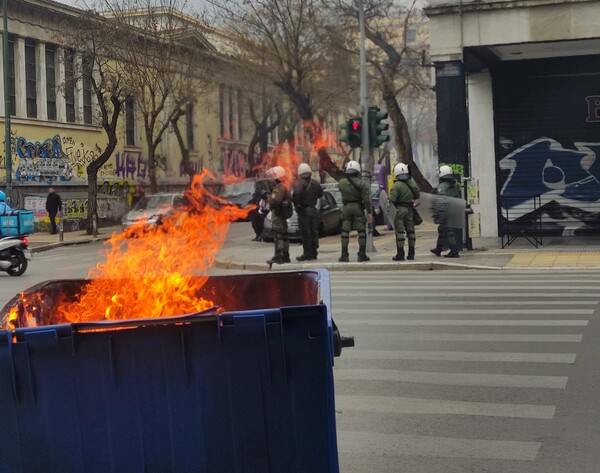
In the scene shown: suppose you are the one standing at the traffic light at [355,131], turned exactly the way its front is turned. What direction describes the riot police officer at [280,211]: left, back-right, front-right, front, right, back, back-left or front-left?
front-right

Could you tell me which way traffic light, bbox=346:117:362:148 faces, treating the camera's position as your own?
facing the viewer

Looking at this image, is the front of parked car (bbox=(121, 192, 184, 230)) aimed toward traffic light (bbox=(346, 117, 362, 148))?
no

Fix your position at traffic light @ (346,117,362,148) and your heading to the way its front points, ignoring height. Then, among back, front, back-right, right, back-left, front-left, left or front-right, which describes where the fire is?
front
